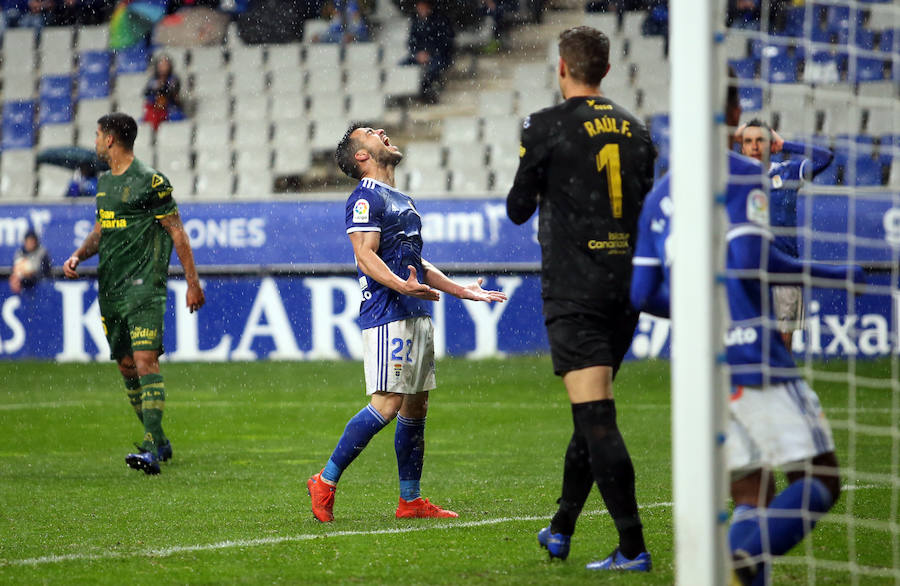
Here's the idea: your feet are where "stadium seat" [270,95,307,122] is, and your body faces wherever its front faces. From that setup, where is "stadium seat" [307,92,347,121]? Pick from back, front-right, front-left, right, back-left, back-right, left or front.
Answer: left

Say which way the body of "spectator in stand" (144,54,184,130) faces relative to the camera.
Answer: toward the camera

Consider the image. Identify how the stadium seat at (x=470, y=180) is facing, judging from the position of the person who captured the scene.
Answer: facing the viewer

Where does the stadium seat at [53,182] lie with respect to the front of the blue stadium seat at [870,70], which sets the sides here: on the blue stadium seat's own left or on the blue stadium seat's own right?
on the blue stadium seat's own right

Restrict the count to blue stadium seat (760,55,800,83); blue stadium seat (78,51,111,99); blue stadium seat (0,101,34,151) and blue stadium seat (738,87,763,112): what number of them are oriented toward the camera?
4

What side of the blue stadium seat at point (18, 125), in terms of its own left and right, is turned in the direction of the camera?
front

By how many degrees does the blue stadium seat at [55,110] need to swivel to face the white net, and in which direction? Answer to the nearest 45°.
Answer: approximately 45° to its left

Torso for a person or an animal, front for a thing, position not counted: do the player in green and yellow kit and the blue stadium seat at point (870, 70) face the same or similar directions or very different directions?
same or similar directions

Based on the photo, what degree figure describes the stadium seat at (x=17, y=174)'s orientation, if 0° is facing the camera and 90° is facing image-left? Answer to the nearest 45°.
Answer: approximately 0°

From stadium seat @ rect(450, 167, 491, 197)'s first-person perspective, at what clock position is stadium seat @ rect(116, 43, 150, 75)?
stadium seat @ rect(116, 43, 150, 75) is roughly at 4 o'clock from stadium seat @ rect(450, 167, 491, 197).

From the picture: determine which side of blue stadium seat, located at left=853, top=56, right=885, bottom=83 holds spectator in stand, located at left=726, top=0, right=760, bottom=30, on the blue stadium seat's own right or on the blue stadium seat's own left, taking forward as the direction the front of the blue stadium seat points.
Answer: on the blue stadium seat's own right

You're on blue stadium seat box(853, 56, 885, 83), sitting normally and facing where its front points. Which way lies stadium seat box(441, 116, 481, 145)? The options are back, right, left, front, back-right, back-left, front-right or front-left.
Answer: right

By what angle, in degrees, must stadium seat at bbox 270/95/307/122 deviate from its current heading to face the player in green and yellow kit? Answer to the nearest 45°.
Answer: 0° — it already faces them

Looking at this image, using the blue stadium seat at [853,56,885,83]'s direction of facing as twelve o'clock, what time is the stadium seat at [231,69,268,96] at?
The stadium seat is roughly at 3 o'clock from the blue stadium seat.

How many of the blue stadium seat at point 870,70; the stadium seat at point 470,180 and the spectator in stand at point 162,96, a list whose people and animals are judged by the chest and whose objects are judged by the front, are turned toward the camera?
3

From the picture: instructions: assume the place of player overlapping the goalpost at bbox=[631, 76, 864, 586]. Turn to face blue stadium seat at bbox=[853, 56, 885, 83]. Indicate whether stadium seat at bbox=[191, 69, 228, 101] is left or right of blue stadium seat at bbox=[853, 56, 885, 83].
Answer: left
